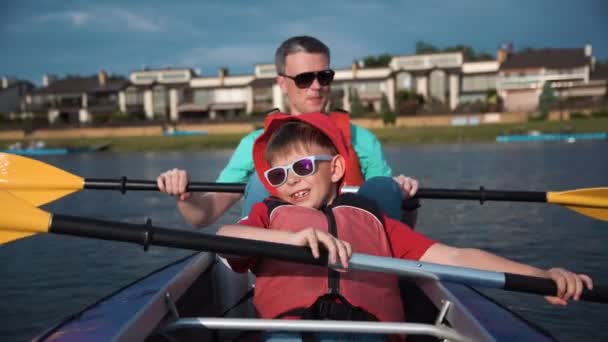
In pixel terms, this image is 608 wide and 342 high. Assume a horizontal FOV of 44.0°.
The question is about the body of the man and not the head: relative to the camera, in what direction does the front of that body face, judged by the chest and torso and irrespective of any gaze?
toward the camera

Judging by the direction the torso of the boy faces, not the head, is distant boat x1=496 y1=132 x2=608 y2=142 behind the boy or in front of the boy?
behind

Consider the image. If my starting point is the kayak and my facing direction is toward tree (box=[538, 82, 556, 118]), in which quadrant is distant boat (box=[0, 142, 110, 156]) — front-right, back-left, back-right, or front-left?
front-left

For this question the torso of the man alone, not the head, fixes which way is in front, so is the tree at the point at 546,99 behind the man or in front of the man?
behind

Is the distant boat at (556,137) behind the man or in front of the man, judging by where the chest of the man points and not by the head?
behind

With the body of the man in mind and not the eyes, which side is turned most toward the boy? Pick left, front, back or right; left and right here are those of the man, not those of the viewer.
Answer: front

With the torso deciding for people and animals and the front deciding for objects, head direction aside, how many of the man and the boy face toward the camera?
2

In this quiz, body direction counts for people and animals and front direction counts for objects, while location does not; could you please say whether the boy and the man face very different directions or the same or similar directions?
same or similar directions

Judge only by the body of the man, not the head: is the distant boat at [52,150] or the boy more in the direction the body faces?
the boy

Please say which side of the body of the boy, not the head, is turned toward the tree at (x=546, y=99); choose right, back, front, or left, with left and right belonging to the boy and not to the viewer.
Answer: back
